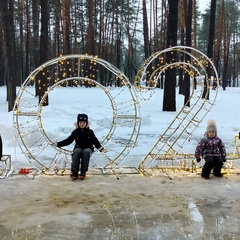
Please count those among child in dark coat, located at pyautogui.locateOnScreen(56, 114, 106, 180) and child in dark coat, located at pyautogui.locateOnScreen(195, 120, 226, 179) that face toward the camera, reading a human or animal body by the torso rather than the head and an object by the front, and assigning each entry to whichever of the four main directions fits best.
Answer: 2

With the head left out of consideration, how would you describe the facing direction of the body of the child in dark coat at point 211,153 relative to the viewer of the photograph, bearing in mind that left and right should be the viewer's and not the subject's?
facing the viewer

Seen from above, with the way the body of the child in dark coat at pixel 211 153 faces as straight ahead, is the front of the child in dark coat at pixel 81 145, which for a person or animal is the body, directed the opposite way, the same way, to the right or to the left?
the same way

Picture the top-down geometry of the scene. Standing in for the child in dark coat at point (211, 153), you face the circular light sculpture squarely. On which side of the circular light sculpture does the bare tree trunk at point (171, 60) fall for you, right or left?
right

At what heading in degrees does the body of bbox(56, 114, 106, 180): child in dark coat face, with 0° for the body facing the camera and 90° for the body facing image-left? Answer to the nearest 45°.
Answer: approximately 0°

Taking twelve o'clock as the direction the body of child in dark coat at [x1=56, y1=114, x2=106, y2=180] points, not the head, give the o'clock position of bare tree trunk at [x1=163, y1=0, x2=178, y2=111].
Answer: The bare tree trunk is roughly at 7 o'clock from the child in dark coat.

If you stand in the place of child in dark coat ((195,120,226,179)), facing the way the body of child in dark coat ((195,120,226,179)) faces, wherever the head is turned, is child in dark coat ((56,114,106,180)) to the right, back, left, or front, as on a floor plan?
right

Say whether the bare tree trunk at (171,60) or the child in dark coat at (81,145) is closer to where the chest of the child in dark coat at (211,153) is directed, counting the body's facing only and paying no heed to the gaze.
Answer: the child in dark coat

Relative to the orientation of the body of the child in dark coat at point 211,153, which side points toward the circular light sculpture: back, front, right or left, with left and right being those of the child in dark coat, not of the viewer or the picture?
right

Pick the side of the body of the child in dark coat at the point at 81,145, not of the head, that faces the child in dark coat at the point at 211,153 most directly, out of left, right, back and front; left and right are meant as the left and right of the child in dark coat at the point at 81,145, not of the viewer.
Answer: left

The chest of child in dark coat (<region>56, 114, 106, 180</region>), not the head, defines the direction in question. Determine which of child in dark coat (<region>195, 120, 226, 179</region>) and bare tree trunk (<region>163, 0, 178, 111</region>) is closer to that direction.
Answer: the child in dark coat
